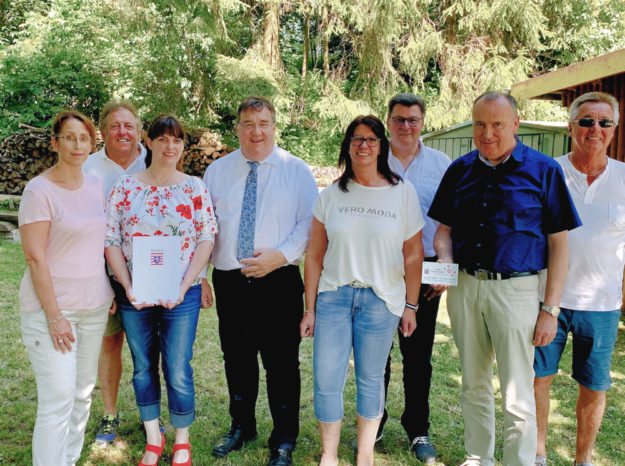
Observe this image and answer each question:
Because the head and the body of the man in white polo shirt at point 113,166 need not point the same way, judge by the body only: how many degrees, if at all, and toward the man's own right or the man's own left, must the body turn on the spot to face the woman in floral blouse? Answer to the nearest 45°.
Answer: approximately 45° to the man's own left

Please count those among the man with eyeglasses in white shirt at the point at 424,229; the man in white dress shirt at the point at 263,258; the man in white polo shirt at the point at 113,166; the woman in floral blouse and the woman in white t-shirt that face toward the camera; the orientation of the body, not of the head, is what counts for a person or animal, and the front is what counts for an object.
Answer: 5

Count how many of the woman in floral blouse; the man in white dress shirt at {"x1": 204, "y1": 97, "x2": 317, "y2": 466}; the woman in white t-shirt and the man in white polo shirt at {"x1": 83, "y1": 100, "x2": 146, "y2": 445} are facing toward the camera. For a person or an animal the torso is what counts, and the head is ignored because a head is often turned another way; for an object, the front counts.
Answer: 4

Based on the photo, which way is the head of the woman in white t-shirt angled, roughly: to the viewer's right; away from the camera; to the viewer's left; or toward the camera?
toward the camera

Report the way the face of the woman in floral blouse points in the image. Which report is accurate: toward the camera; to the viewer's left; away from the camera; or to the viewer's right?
toward the camera

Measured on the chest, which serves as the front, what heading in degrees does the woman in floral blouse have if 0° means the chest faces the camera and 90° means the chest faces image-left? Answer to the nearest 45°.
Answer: approximately 0°

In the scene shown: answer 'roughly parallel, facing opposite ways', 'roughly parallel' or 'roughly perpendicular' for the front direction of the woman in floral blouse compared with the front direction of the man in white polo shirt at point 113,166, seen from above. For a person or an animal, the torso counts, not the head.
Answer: roughly parallel

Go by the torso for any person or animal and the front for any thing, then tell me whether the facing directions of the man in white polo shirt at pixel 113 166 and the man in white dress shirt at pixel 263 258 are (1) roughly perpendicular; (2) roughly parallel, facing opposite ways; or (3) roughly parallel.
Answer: roughly parallel

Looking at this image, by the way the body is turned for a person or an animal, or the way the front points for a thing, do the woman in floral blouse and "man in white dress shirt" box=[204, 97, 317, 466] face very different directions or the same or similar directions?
same or similar directions

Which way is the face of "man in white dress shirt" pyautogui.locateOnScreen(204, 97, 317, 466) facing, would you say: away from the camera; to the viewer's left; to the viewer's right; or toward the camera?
toward the camera

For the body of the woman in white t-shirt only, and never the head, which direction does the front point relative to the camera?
toward the camera

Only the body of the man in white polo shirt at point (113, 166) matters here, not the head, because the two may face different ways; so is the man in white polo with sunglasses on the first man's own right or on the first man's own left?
on the first man's own left

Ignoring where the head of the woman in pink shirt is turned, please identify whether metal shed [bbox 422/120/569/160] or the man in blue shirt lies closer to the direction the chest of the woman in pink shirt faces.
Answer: the man in blue shirt

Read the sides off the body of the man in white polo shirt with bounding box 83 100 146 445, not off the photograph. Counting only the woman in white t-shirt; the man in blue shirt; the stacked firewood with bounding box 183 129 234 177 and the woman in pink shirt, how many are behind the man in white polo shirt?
1

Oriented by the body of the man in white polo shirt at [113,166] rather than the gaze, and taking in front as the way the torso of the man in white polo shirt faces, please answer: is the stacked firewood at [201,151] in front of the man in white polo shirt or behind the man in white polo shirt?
behind

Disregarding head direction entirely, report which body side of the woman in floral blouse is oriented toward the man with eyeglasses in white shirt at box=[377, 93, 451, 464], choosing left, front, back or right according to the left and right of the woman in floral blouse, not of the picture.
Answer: left

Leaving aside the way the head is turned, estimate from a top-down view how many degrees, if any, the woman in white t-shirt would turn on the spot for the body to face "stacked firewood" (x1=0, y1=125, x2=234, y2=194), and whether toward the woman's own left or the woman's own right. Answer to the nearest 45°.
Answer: approximately 135° to the woman's own right

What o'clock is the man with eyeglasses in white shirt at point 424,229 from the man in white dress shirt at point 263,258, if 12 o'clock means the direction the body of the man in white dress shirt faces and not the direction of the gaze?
The man with eyeglasses in white shirt is roughly at 9 o'clock from the man in white dress shirt.

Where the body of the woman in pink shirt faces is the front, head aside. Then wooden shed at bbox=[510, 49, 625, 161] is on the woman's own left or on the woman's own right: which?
on the woman's own left
